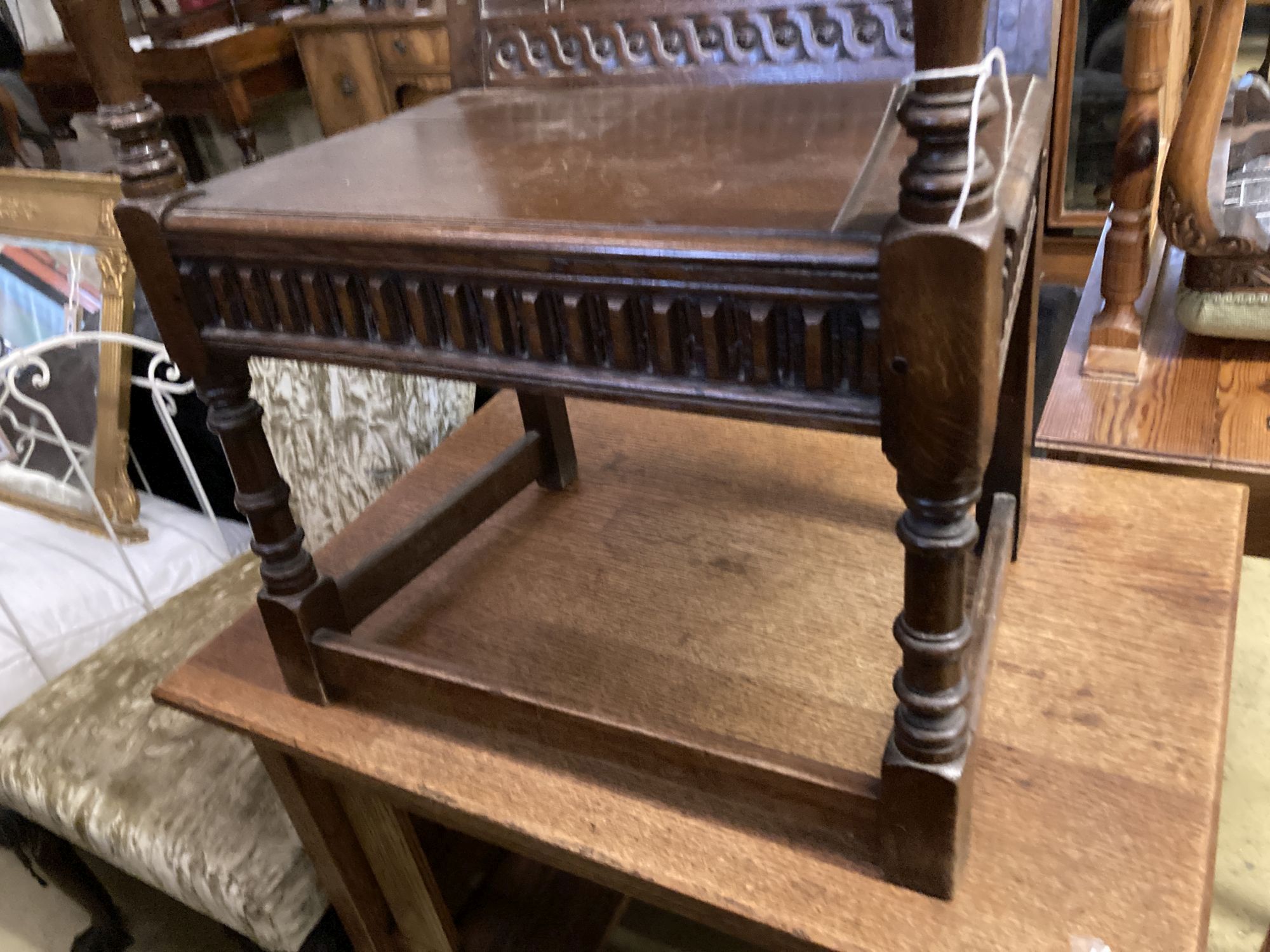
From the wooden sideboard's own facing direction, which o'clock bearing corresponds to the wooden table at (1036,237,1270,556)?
The wooden table is roughly at 11 o'clock from the wooden sideboard.
